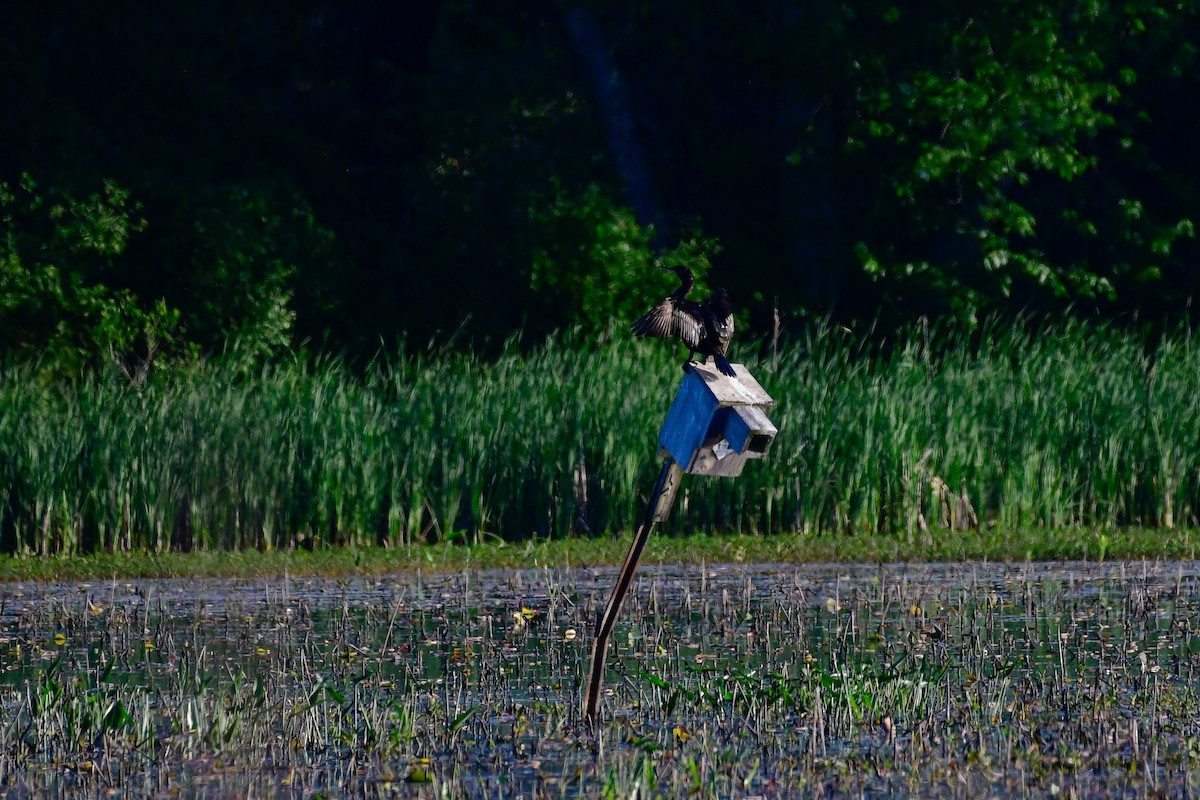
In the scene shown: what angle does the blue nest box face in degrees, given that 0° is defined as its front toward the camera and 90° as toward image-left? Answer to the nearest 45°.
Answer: approximately 315°

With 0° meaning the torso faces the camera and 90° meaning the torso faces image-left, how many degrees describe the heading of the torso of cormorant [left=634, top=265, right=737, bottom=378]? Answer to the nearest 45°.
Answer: approximately 135°
